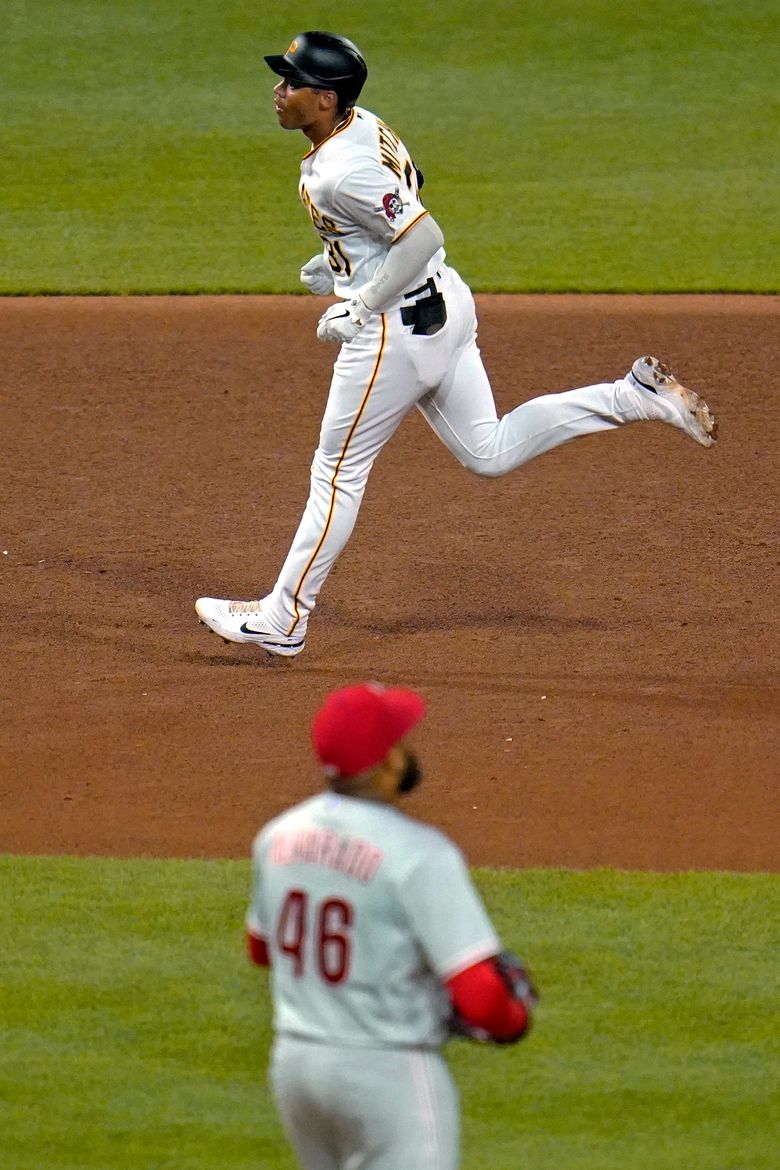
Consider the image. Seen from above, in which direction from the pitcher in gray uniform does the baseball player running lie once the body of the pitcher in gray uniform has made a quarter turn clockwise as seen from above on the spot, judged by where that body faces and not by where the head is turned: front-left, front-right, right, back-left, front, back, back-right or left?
back-left

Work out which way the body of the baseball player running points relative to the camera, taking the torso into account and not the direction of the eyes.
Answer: to the viewer's left

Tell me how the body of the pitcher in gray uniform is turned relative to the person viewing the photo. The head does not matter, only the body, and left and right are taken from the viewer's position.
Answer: facing away from the viewer and to the right of the viewer

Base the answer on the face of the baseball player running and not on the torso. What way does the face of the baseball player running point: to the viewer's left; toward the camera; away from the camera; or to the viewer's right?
to the viewer's left
